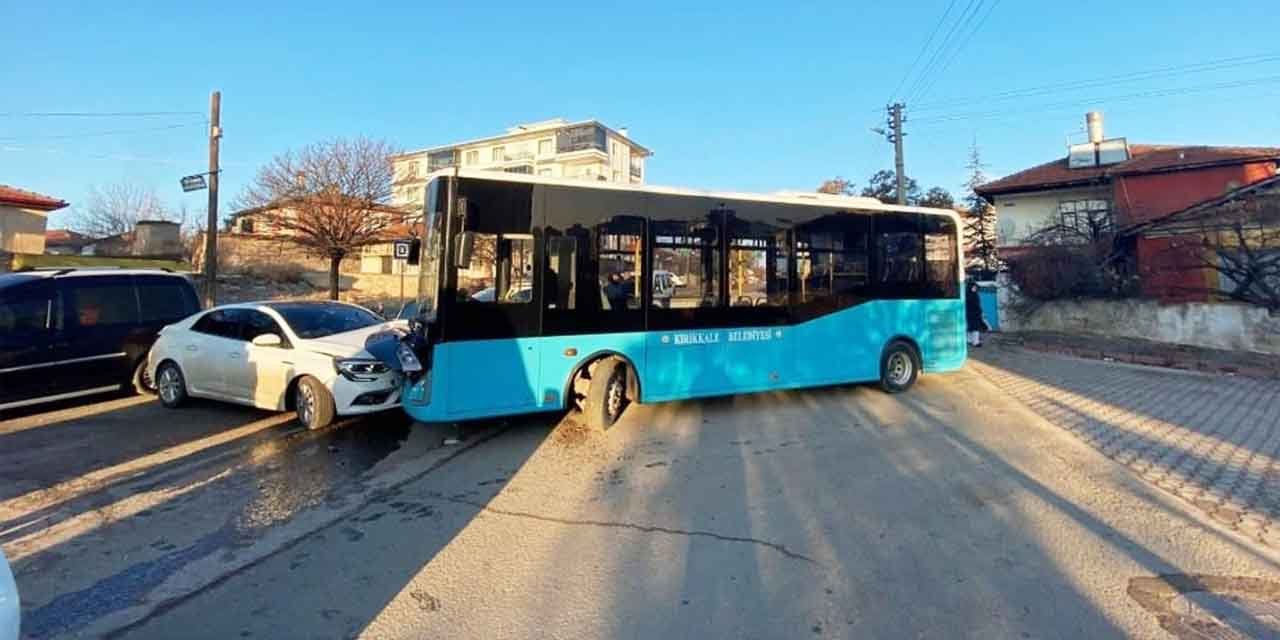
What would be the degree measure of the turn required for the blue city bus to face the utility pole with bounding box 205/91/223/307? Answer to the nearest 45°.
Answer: approximately 90° to its right

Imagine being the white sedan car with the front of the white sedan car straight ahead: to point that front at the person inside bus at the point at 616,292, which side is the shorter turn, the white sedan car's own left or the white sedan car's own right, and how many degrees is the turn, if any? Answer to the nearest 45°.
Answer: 0° — it already faces them

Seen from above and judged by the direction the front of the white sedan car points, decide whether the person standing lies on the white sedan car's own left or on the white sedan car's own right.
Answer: on the white sedan car's own left

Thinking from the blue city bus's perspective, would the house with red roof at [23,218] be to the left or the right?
on its right

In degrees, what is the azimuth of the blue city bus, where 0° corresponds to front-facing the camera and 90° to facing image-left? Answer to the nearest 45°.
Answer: approximately 45°

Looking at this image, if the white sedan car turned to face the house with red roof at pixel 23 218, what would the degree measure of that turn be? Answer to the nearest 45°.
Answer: approximately 135° to its left

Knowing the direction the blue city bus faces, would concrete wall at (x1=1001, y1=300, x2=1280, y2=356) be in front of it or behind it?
behind

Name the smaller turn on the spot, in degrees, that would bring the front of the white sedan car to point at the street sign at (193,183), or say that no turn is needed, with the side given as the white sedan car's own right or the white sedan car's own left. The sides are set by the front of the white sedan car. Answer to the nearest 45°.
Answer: approximately 135° to the white sedan car's own left
